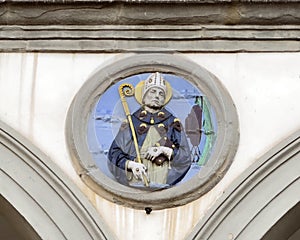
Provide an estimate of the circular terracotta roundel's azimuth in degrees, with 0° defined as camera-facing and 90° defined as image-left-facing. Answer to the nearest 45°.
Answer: approximately 0°
